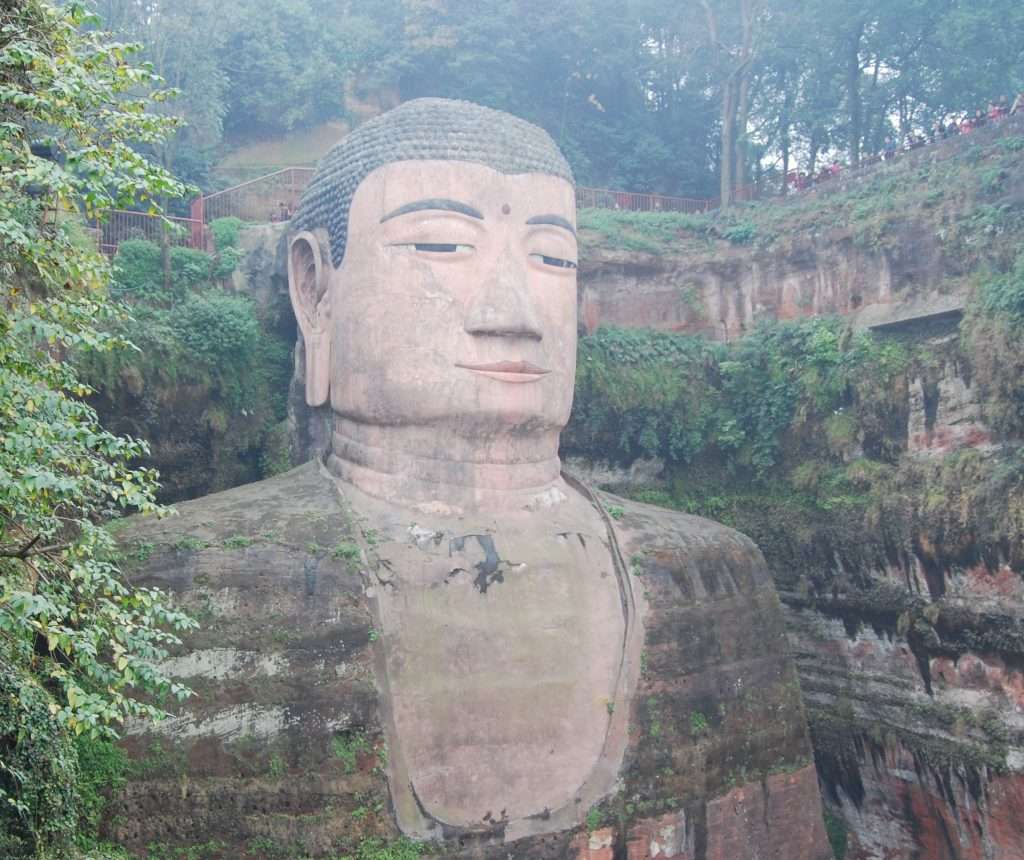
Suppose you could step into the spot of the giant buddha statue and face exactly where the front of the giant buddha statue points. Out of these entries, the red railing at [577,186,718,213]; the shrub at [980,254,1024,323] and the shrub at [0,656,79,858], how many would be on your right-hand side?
1

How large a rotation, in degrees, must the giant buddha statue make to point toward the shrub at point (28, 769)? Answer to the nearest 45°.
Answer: approximately 90° to its right

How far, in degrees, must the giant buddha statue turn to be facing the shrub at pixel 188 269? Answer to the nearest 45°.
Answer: approximately 180°

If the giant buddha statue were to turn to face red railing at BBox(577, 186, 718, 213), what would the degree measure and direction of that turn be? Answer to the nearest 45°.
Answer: approximately 135° to its left

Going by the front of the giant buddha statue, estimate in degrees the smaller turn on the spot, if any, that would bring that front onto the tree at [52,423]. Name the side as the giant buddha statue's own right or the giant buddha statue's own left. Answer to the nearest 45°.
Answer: approximately 90° to the giant buddha statue's own right

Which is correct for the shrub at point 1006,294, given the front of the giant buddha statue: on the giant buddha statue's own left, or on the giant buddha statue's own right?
on the giant buddha statue's own left

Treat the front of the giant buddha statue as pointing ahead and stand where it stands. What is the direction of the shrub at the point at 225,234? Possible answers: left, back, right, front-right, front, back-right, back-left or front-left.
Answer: back

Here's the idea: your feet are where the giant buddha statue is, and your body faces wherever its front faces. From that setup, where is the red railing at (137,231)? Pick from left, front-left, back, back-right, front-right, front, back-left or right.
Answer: back

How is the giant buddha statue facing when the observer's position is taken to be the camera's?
facing the viewer and to the right of the viewer

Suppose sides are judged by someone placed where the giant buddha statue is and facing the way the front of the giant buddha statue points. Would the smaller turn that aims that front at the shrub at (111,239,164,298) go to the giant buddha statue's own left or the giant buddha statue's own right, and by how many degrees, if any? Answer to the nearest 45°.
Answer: approximately 180°

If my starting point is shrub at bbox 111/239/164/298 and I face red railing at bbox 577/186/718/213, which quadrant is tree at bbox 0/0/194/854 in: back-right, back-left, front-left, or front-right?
back-right
